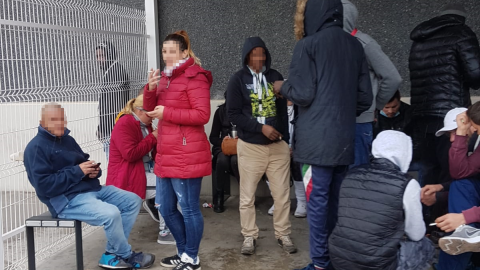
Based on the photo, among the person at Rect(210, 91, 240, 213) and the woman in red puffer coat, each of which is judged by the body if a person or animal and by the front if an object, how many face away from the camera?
0

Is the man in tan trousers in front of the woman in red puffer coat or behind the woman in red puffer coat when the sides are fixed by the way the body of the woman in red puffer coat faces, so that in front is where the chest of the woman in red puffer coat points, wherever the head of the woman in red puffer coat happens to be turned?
behind

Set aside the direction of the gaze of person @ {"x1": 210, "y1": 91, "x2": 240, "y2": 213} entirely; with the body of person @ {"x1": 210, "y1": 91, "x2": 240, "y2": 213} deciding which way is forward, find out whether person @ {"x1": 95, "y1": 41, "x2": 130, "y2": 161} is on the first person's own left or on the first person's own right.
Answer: on the first person's own right
